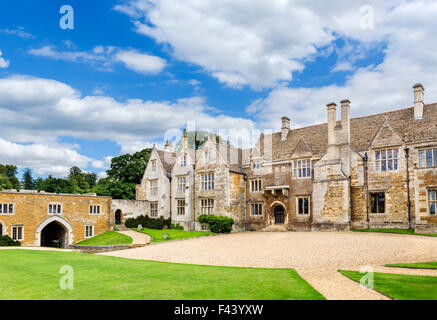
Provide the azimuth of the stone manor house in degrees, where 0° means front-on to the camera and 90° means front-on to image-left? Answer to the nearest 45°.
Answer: approximately 45°

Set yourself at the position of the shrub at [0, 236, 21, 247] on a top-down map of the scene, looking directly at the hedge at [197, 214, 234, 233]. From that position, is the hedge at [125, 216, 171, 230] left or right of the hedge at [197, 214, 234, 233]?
left

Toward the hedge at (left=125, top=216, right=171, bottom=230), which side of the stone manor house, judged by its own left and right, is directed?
right
